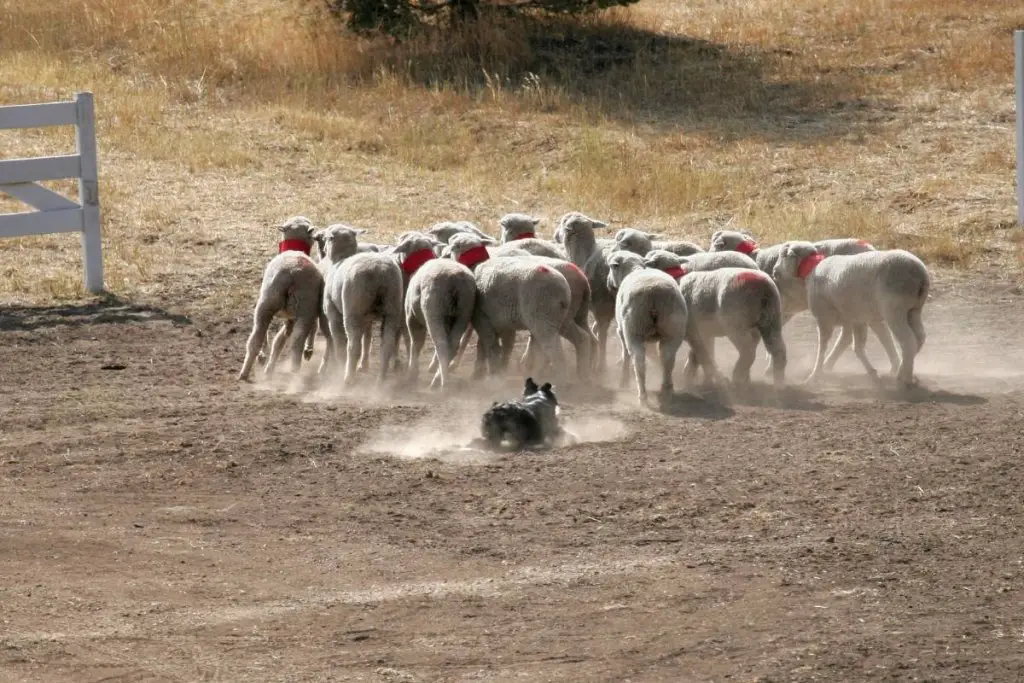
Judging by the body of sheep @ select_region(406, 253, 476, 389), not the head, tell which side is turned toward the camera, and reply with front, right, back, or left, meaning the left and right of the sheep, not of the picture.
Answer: back

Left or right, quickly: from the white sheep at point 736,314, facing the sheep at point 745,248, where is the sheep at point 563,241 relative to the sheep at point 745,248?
left

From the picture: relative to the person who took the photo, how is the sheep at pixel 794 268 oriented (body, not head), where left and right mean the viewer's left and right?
facing to the left of the viewer

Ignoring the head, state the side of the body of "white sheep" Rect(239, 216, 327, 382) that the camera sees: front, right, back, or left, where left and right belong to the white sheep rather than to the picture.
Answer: back

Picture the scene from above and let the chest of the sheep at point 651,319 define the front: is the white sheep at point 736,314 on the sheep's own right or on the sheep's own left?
on the sheep's own right

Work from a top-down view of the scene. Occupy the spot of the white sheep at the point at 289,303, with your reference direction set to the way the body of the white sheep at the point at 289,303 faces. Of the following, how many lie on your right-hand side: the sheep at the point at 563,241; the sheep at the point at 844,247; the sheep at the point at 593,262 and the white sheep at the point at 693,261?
4

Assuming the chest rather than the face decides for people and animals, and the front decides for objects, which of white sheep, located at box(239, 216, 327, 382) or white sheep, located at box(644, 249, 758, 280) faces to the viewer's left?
white sheep, located at box(644, 249, 758, 280)

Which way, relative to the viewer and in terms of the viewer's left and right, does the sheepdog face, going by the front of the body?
facing away from the viewer and to the right of the viewer

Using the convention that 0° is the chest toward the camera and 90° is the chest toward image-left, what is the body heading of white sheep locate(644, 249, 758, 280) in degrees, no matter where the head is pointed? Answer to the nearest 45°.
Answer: approximately 90°

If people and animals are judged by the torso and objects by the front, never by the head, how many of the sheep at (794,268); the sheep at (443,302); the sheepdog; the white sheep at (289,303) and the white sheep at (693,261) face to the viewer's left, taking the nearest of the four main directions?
2

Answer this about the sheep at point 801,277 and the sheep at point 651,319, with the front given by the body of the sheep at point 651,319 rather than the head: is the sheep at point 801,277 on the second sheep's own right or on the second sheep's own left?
on the second sheep's own right

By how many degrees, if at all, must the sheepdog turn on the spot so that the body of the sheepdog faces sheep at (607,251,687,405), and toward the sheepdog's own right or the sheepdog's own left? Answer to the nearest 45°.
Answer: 0° — it already faces it

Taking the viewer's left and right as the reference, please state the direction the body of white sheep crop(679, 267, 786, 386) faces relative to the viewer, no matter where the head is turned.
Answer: facing away from the viewer and to the left of the viewer
